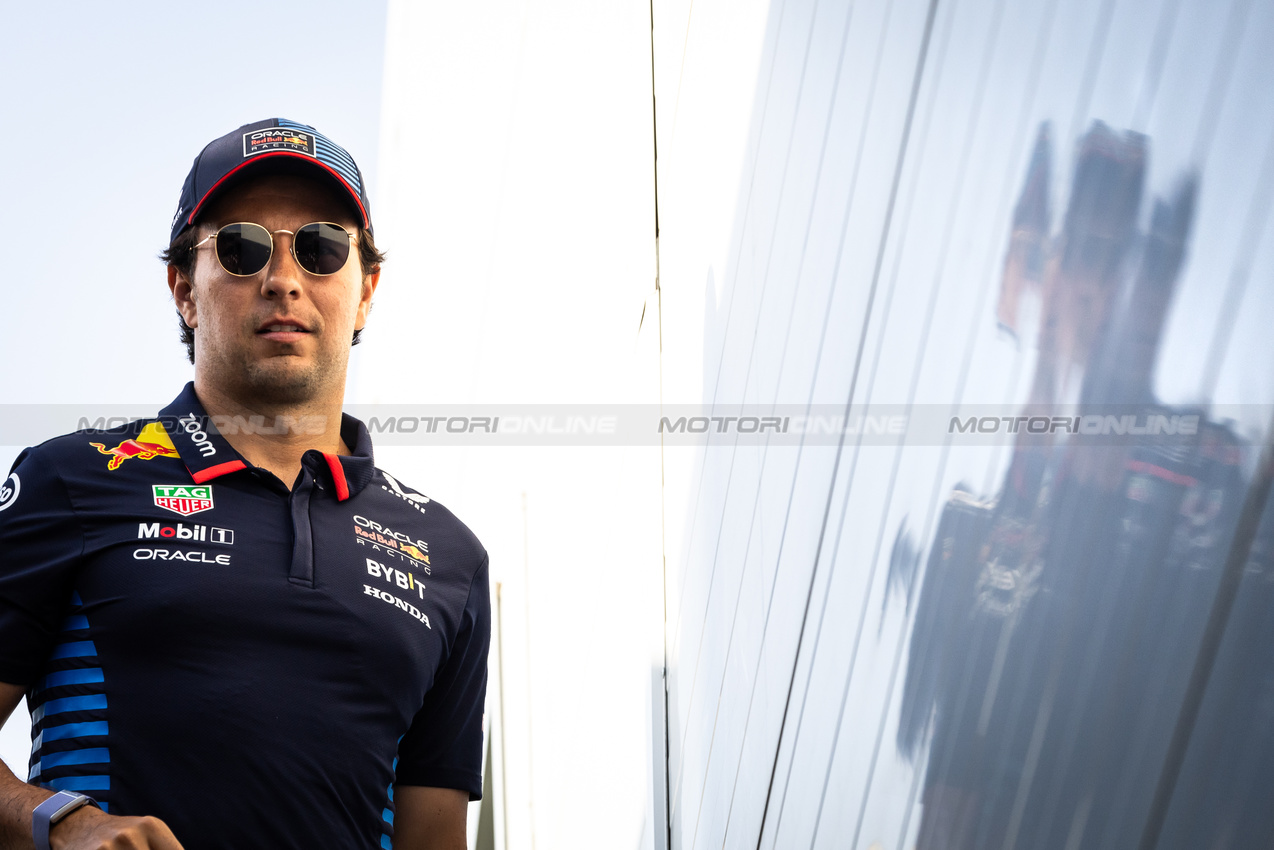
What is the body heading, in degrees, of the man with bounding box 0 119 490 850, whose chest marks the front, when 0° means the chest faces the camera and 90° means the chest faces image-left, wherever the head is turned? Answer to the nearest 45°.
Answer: approximately 315°
